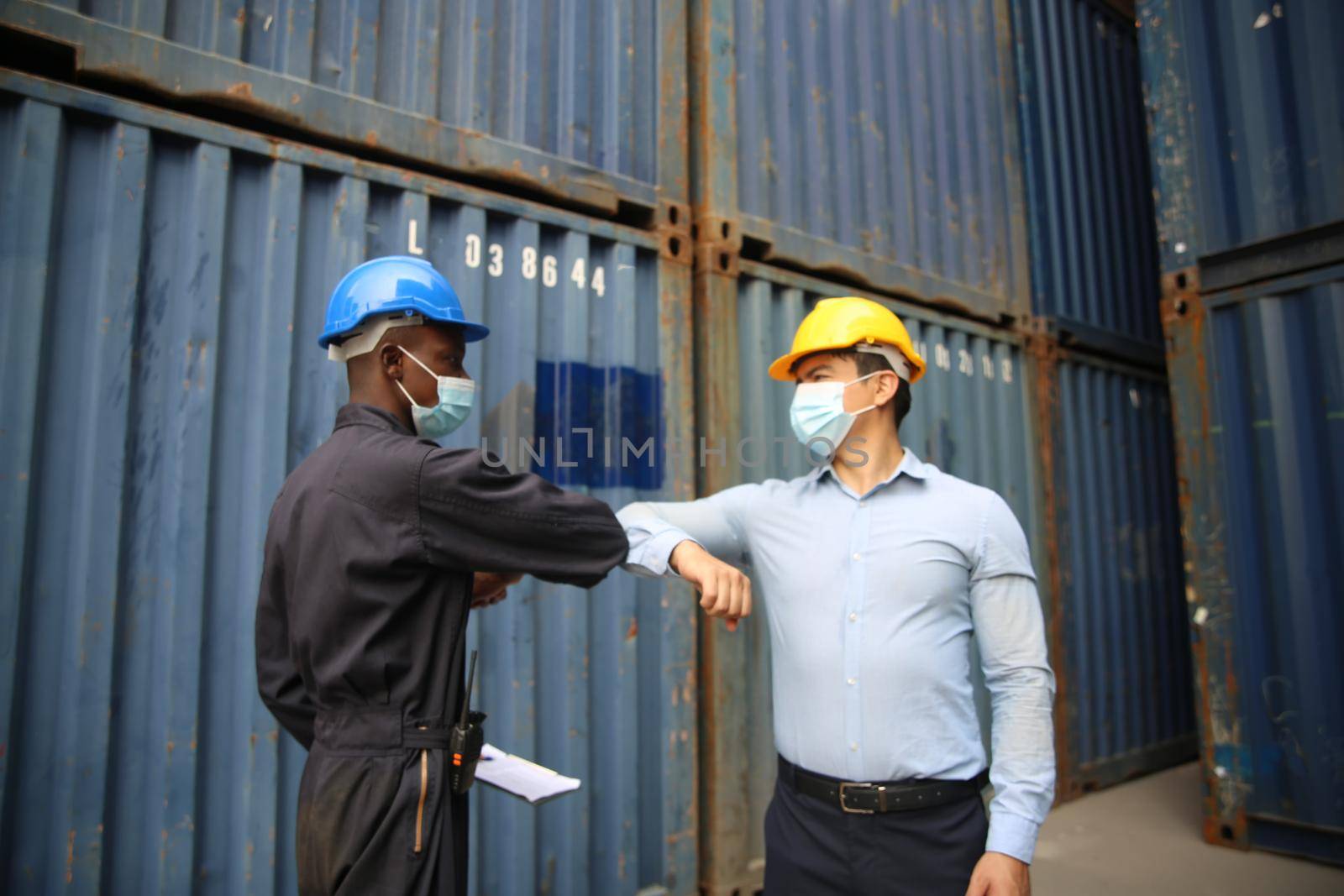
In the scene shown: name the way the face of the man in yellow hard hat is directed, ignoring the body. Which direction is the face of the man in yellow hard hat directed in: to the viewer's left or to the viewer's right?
to the viewer's left

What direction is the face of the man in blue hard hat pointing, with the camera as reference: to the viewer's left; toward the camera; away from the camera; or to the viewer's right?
to the viewer's right

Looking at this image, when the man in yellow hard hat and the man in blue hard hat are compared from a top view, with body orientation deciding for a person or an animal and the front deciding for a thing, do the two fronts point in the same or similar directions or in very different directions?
very different directions

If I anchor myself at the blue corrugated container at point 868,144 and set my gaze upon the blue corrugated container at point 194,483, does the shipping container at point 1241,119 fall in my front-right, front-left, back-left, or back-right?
back-left

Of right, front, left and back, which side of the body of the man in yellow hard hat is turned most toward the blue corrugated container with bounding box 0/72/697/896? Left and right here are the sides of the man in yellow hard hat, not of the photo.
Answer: right

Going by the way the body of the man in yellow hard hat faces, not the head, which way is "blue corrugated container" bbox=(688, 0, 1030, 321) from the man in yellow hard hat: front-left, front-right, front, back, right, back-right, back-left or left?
back

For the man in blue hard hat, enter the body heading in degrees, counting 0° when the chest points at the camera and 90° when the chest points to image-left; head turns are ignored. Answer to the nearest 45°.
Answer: approximately 225°

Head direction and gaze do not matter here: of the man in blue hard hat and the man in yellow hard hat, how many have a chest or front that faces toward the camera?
1

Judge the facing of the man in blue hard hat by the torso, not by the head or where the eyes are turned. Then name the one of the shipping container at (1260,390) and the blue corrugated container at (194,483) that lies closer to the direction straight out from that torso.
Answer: the shipping container

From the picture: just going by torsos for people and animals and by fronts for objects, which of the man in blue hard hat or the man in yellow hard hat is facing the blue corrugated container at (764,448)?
the man in blue hard hat

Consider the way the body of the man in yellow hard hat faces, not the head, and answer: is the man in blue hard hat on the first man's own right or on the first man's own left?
on the first man's own right

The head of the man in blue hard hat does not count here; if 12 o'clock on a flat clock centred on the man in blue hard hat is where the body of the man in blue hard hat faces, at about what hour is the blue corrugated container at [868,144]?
The blue corrugated container is roughly at 12 o'clock from the man in blue hard hat.

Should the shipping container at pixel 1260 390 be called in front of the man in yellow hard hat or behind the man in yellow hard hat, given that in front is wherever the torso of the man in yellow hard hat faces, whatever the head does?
behind

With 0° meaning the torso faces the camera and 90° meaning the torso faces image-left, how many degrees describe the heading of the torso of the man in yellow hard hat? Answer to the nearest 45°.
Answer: approximately 0°
